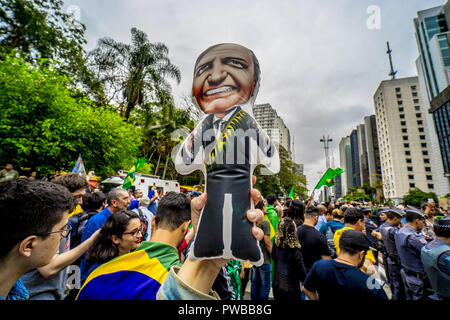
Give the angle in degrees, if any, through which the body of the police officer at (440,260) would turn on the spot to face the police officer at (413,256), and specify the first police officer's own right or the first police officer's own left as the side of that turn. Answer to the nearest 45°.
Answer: approximately 45° to the first police officer's own left

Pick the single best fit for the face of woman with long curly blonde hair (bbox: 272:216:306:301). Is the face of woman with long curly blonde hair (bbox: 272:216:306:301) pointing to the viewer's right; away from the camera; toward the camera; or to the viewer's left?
away from the camera

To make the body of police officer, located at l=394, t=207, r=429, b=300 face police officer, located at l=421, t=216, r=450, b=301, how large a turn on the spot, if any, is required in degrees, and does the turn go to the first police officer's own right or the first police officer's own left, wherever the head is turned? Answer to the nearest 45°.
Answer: approximately 135° to the first police officer's own right

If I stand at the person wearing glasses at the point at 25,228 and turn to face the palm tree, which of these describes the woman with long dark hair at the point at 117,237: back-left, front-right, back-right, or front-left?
front-right

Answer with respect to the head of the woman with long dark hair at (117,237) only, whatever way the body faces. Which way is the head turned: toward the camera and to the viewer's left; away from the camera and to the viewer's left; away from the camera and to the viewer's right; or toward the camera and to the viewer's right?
toward the camera and to the viewer's right

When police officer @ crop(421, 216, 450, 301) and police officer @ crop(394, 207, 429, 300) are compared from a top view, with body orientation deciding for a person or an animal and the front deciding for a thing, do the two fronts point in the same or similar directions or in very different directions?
same or similar directions

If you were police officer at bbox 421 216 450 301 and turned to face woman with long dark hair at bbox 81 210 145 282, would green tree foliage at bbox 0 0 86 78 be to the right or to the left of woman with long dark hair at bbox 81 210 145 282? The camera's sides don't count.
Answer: right

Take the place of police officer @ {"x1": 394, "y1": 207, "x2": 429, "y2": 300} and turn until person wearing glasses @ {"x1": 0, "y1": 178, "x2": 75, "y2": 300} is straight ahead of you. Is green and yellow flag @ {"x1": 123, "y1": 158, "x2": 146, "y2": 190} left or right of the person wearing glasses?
right
